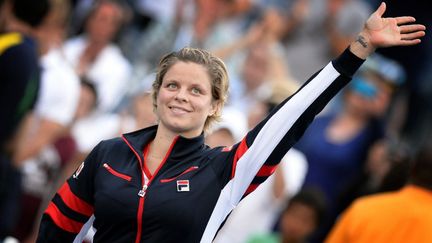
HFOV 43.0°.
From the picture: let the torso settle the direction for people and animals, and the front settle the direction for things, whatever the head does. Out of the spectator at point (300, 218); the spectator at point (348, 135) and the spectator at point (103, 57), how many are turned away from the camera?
0

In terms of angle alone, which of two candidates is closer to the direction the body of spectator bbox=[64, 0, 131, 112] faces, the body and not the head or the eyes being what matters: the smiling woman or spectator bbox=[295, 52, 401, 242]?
the smiling woman

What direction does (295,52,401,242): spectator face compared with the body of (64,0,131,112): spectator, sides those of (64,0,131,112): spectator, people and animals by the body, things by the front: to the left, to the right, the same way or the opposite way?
the same way

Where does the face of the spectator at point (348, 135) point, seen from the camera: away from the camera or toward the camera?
toward the camera

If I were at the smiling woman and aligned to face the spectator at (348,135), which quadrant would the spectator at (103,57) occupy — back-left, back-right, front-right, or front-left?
front-left

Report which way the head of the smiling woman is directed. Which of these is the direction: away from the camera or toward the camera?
toward the camera

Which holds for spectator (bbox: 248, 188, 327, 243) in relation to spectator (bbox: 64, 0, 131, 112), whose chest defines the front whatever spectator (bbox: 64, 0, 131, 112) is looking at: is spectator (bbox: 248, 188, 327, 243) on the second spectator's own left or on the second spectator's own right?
on the second spectator's own left

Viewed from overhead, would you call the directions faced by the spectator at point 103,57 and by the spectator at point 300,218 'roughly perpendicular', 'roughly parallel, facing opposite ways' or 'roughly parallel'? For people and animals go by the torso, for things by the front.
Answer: roughly parallel

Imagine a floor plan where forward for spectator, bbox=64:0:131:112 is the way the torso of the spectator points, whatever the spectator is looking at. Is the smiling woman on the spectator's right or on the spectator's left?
on the spectator's left

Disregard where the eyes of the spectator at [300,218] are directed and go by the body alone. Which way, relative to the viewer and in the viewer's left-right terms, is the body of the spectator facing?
facing the viewer and to the left of the viewer

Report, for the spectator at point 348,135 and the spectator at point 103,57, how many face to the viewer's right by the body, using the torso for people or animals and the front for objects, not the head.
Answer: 0

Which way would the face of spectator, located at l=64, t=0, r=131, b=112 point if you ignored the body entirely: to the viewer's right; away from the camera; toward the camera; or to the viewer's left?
toward the camera
